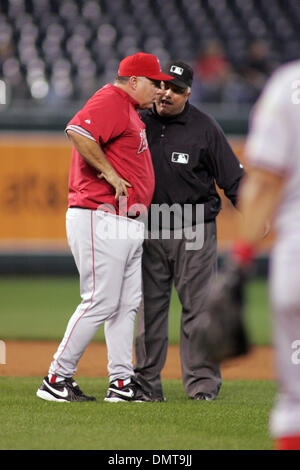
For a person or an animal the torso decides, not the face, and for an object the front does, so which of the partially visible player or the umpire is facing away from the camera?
the partially visible player

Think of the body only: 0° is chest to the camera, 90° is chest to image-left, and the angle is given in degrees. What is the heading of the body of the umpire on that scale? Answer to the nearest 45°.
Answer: approximately 45°

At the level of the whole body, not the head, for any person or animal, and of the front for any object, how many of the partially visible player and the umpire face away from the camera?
1

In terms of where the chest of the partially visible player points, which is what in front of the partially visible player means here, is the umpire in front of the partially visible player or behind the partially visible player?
in front

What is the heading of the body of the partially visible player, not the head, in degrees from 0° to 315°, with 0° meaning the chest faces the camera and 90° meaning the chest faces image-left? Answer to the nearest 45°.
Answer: approximately 180°

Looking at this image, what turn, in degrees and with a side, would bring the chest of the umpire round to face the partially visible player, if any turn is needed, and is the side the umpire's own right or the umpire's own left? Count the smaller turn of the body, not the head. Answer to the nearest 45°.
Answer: approximately 45° to the umpire's own left
